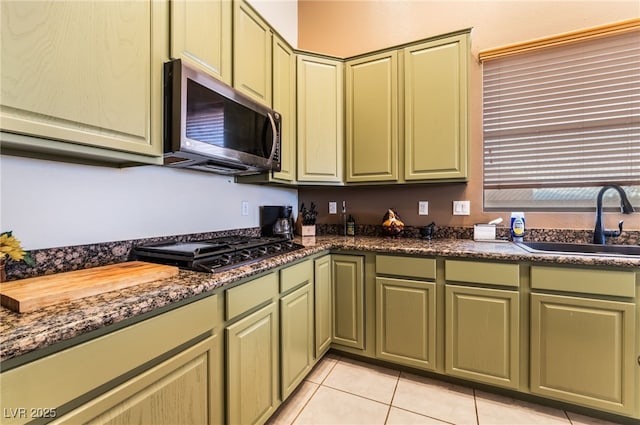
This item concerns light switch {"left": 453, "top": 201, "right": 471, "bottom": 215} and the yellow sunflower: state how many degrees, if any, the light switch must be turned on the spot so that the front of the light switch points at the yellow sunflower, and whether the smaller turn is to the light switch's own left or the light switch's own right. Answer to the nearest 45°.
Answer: approximately 45° to the light switch's own right

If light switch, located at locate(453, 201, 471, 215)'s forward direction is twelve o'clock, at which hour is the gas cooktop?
The gas cooktop is roughly at 1 o'clock from the light switch.

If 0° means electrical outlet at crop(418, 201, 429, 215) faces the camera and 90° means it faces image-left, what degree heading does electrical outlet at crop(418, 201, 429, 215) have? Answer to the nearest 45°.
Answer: approximately 0°

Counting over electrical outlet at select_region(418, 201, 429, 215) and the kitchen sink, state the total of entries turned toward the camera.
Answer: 2

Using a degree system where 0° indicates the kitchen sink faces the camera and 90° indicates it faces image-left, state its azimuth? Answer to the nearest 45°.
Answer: approximately 0°

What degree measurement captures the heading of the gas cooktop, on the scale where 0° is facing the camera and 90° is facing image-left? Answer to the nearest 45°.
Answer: approximately 315°

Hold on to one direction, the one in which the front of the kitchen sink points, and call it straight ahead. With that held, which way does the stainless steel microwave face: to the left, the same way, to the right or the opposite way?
to the left

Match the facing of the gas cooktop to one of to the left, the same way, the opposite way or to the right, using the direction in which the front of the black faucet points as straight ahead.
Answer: to the left

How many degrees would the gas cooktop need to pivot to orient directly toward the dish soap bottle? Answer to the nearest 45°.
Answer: approximately 45° to its left

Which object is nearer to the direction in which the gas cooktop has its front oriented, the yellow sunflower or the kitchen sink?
the kitchen sink
